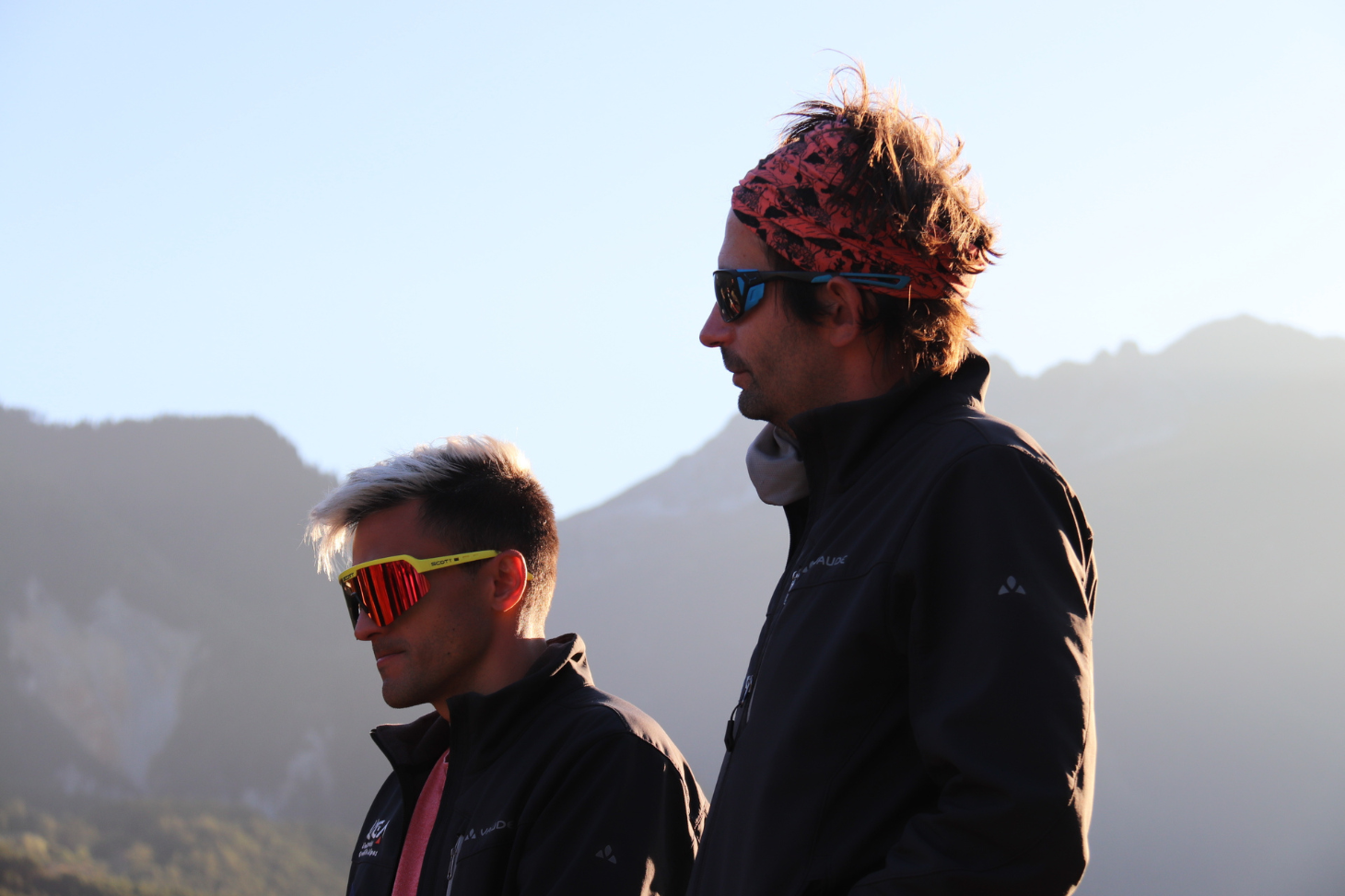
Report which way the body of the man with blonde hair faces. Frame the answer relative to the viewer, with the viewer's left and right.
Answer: facing the viewer and to the left of the viewer

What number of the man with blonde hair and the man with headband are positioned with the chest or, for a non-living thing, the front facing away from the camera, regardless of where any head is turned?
0

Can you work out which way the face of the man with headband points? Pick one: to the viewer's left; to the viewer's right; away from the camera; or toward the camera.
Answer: to the viewer's left

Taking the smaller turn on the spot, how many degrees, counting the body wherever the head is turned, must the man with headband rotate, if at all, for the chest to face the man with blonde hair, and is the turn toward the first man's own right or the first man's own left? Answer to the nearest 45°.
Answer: approximately 45° to the first man's own right

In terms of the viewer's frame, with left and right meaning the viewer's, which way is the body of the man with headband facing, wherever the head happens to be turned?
facing to the left of the viewer

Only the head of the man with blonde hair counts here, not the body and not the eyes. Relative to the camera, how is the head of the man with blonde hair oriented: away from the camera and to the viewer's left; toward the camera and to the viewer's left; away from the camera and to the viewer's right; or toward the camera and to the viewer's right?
toward the camera and to the viewer's left

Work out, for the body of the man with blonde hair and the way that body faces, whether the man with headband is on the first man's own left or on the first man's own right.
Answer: on the first man's own left
